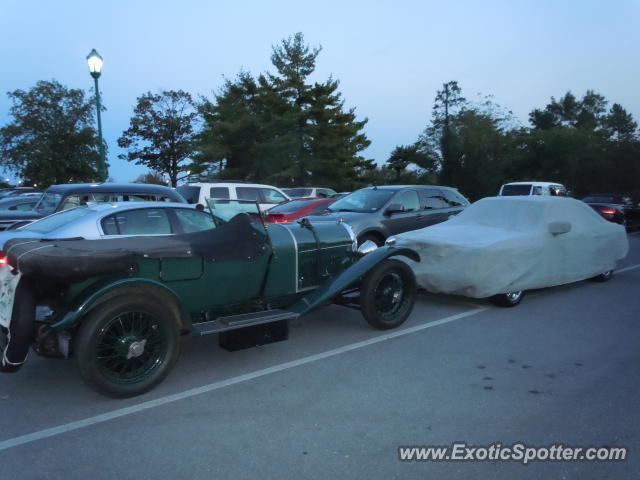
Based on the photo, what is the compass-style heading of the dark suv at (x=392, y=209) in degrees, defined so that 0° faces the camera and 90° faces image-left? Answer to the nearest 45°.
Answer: approximately 45°

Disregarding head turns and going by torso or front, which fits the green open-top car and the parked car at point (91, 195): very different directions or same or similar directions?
very different directions

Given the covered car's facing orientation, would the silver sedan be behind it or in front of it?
in front

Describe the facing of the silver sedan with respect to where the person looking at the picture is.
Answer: facing away from the viewer and to the right of the viewer

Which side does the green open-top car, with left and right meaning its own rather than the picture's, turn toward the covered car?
front

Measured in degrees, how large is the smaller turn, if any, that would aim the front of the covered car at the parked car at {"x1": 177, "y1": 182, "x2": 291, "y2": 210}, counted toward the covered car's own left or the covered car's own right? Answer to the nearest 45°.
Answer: approximately 90° to the covered car's own right

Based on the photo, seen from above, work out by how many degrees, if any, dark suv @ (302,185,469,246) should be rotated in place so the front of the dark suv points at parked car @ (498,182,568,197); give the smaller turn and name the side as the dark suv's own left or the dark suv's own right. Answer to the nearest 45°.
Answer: approximately 180°

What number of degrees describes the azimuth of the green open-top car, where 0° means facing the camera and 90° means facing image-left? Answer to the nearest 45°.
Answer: approximately 225°

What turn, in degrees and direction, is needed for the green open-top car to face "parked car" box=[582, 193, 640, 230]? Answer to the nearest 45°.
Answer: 0° — it already faces it

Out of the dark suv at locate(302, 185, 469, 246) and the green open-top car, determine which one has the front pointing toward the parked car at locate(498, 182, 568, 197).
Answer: the green open-top car
